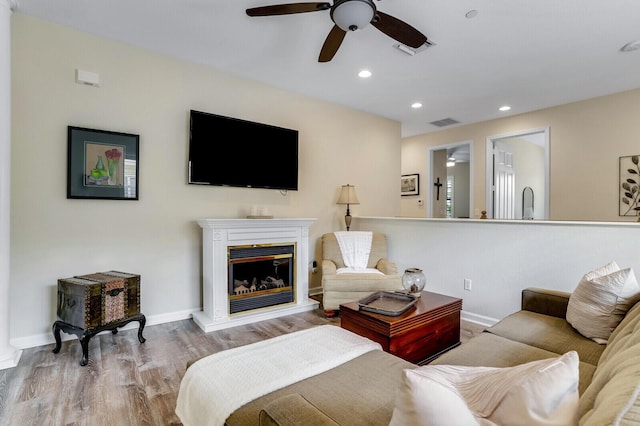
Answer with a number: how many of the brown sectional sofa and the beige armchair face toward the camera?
1

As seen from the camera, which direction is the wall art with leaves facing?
toward the camera

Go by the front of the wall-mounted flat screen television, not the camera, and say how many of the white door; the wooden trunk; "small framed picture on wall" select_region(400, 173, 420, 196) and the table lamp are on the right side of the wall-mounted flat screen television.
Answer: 1

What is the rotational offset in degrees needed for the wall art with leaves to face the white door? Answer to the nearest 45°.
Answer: approximately 90° to its right

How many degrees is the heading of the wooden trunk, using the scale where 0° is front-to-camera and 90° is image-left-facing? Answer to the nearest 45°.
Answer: approximately 315°

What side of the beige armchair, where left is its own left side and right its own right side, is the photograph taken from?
front

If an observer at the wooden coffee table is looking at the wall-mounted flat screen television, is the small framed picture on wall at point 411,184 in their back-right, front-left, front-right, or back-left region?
front-right

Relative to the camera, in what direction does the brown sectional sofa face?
facing away from the viewer and to the left of the viewer

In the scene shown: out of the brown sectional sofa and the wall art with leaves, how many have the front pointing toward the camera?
1

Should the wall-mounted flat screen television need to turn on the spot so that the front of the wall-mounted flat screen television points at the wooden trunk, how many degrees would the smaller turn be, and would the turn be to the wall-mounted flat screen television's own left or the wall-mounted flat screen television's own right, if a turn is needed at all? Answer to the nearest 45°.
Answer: approximately 90° to the wall-mounted flat screen television's own right

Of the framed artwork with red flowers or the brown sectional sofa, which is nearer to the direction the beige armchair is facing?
the brown sectional sofa

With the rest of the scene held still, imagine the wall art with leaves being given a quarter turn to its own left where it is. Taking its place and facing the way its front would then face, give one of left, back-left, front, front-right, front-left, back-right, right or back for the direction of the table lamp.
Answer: back-right

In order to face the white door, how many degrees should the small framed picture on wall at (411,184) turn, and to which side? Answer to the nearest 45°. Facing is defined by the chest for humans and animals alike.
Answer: approximately 135° to its left

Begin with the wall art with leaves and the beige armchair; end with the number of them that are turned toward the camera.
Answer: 2

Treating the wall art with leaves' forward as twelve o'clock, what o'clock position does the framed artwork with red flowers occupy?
The framed artwork with red flowers is roughly at 1 o'clock from the wall art with leaves.
